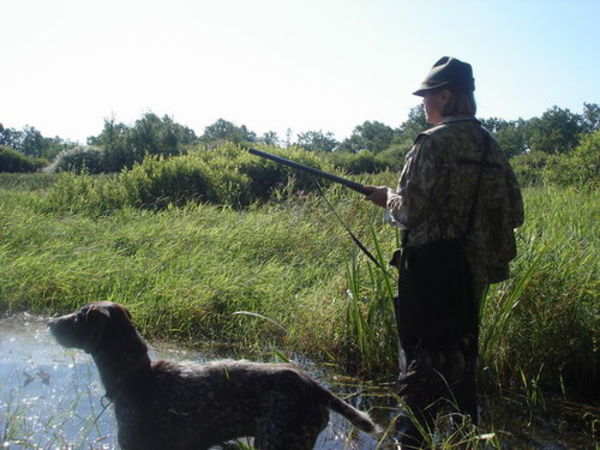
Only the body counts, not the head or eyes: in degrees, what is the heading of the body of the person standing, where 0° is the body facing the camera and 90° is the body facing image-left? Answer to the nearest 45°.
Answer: approximately 135°

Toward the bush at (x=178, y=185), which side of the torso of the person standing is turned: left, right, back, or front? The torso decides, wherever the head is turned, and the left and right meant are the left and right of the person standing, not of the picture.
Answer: front

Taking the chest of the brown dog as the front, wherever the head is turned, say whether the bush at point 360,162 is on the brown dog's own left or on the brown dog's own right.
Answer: on the brown dog's own right

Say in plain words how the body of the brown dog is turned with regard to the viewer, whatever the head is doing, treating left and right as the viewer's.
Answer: facing to the left of the viewer

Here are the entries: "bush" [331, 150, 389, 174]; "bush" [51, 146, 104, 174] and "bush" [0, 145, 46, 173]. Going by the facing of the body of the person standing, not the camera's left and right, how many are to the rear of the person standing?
0

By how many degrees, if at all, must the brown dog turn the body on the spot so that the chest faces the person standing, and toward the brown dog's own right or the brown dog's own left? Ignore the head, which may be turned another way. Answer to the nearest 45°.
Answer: approximately 180°

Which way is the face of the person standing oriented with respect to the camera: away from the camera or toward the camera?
away from the camera

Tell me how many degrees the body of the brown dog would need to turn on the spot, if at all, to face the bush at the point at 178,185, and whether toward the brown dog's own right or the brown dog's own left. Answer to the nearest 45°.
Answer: approximately 90° to the brown dog's own right

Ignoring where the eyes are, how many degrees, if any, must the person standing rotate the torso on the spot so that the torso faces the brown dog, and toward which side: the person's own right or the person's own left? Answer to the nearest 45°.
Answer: approximately 45° to the person's own left

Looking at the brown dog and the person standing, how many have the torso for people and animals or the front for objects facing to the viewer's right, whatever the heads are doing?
0

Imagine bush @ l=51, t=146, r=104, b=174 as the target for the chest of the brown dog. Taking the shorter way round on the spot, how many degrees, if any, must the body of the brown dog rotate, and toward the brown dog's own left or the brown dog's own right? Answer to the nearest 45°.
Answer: approximately 90° to the brown dog's own right

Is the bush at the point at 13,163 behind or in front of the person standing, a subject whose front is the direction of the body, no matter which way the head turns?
in front
